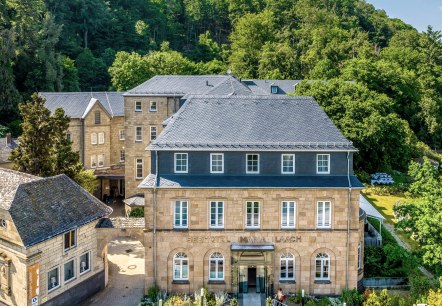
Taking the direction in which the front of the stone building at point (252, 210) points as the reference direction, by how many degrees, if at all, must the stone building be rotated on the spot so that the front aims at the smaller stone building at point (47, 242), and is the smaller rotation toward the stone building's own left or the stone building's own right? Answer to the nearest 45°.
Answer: approximately 90° to the stone building's own right

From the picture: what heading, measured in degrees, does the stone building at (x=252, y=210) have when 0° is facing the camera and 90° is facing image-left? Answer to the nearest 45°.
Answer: approximately 0°
